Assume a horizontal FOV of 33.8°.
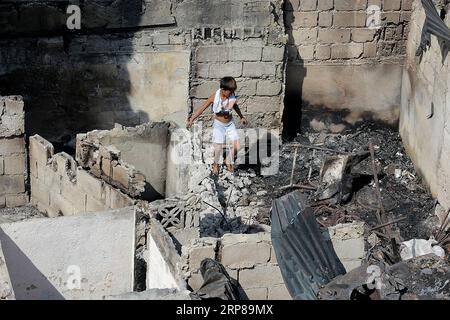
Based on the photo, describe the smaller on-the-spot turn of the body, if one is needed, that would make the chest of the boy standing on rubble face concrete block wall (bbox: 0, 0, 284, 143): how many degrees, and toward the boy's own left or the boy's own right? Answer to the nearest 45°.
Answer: approximately 180°

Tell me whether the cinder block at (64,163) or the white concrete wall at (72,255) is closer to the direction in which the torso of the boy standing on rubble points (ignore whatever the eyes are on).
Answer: the white concrete wall

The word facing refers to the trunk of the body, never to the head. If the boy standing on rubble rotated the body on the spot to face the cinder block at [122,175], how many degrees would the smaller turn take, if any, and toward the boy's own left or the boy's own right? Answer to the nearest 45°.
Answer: approximately 90° to the boy's own right

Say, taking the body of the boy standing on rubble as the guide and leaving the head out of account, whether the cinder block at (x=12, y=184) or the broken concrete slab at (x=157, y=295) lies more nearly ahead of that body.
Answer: the broken concrete slab

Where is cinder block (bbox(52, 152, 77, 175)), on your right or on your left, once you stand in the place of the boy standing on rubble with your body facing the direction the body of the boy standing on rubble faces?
on your right

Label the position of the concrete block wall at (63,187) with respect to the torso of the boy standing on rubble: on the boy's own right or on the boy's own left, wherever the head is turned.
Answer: on the boy's own right

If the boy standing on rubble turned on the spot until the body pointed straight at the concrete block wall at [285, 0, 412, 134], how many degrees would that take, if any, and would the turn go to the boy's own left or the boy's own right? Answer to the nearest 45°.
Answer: approximately 90° to the boy's own left

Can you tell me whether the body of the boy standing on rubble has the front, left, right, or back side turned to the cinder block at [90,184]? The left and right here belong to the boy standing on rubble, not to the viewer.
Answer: right

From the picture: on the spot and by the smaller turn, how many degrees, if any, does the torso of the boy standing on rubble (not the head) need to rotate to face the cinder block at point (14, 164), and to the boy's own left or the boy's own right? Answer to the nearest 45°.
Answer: approximately 135° to the boy's own right

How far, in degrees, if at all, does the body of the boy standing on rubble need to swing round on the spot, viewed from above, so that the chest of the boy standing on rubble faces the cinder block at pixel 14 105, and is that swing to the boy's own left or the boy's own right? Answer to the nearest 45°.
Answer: approximately 135° to the boy's own right

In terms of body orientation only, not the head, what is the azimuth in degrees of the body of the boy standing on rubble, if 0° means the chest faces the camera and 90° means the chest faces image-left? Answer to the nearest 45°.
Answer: approximately 315°

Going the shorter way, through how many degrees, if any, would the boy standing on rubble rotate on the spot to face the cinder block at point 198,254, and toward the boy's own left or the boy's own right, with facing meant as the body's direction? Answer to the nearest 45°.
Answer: approximately 45° to the boy's own right
